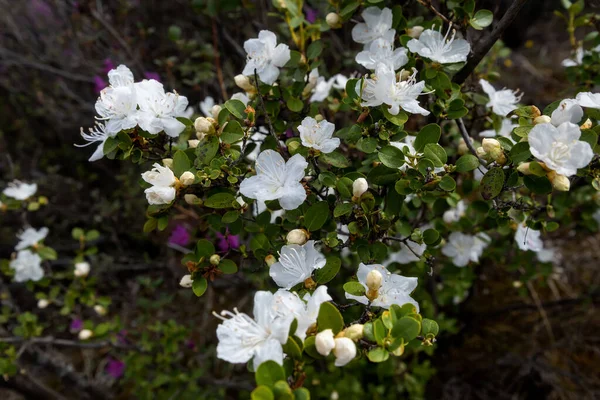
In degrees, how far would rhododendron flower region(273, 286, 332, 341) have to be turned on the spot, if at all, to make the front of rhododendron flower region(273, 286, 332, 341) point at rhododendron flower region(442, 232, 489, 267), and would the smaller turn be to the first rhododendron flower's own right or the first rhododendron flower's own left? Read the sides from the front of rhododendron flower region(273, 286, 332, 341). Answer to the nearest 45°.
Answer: approximately 135° to the first rhododendron flower's own left

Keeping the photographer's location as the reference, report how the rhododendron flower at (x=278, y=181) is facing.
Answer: facing the viewer

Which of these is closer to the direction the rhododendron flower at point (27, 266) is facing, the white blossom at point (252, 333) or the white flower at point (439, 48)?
the white blossom

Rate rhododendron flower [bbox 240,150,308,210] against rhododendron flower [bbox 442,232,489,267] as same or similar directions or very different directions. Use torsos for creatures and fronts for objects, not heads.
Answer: same or similar directions

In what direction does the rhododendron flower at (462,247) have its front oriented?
toward the camera

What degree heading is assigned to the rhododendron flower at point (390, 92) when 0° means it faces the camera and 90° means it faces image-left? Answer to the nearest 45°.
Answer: approximately 315°

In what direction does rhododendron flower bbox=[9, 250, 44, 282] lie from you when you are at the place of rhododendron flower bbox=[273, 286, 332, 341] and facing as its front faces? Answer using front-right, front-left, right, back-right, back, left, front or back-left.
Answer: back-right

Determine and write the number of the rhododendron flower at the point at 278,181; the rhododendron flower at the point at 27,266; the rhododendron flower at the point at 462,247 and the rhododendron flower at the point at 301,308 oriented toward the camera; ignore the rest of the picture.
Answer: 4

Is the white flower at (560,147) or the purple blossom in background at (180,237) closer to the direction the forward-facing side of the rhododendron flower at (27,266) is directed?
the white flower

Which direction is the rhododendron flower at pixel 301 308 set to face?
toward the camera

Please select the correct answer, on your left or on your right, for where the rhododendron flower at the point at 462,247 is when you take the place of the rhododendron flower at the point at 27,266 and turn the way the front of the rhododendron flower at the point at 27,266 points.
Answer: on your left
